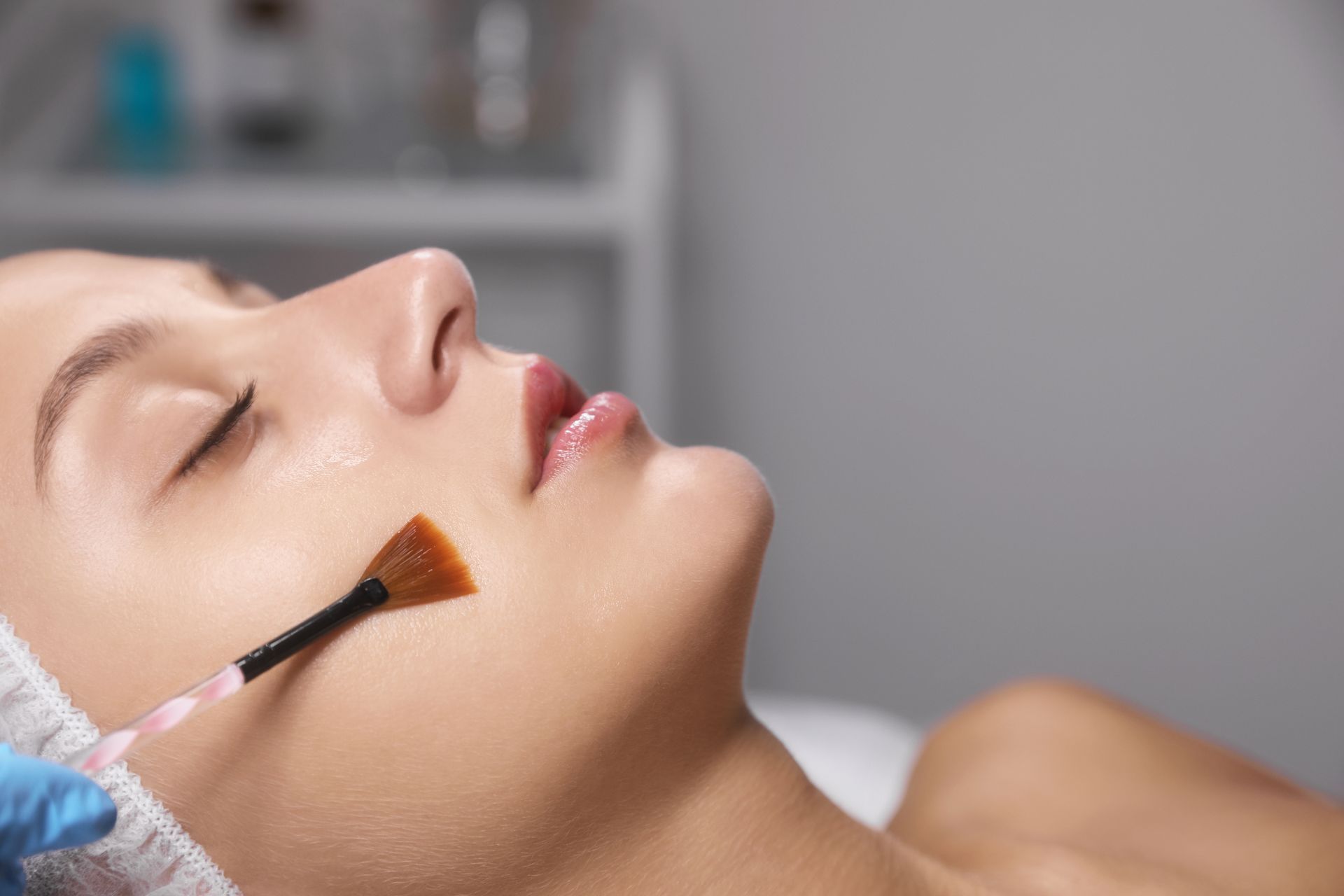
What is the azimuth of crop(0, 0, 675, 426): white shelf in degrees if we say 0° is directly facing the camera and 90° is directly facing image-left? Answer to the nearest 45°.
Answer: approximately 0°

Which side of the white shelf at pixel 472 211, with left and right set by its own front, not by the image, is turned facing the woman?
front

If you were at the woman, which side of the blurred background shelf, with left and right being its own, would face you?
front
